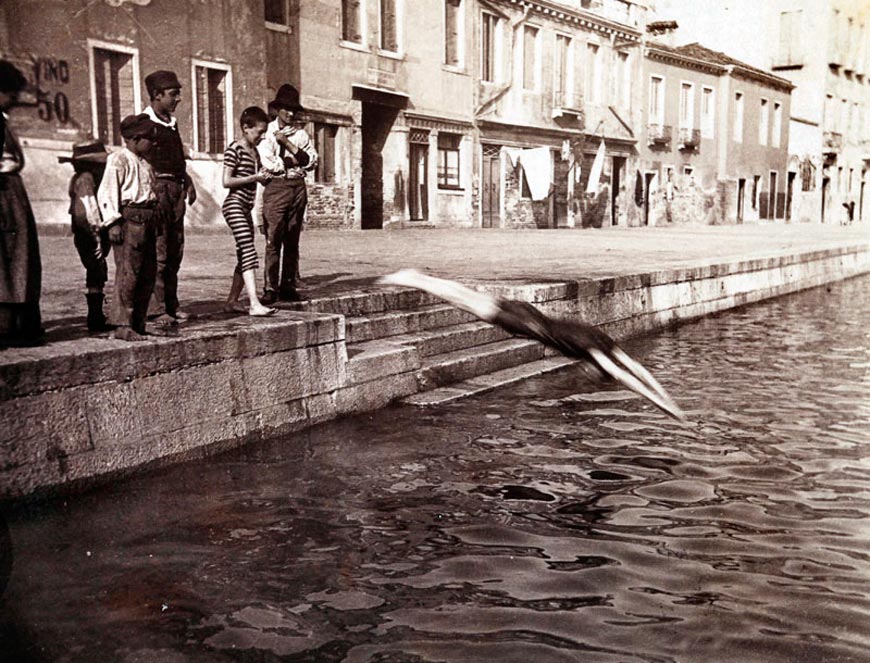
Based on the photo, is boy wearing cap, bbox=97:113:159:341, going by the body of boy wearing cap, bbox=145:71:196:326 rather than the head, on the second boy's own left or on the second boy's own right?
on the second boy's own right

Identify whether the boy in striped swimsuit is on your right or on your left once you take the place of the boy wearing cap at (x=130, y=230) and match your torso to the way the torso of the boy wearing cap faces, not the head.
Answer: on your left

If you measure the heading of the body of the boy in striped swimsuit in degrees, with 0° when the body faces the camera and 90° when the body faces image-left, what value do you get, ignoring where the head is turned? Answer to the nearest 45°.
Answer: approximately 270°

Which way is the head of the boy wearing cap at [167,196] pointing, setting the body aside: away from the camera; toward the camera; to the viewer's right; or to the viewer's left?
to the viewer's right

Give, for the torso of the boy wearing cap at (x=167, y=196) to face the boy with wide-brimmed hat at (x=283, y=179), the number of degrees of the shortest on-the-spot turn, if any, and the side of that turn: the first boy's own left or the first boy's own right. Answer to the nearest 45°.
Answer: approximately 90° to the first boy's own left

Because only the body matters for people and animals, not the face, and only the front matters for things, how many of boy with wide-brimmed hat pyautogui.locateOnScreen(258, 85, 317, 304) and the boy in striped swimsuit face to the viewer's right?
1

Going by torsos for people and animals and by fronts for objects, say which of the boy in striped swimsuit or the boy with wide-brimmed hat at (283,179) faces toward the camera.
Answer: the boy with wide-brimmed hat

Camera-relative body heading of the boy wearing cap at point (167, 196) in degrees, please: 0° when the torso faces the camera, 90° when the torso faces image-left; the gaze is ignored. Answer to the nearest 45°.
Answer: approximately 315°

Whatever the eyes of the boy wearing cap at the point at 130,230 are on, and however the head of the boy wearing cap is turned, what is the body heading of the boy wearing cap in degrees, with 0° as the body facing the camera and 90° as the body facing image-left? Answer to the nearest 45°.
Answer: approximately 315°

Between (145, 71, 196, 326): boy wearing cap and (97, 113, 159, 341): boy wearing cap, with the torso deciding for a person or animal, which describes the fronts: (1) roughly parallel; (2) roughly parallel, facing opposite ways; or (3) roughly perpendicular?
roughly parallel

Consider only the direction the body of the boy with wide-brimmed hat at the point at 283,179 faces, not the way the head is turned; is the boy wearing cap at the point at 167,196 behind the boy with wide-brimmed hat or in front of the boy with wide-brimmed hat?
in front

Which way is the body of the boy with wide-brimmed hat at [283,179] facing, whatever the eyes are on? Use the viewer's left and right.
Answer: facing the viewer
